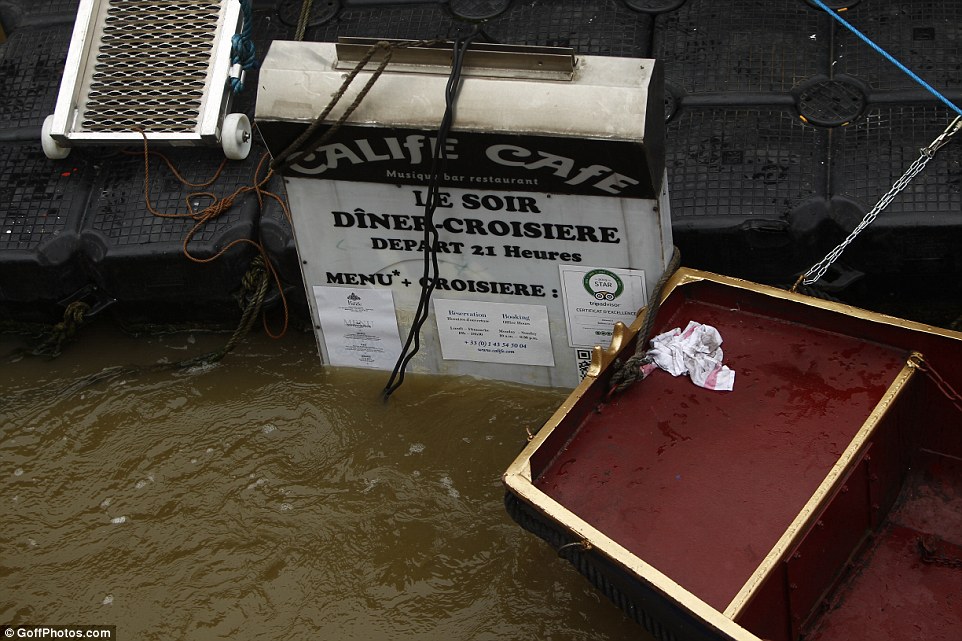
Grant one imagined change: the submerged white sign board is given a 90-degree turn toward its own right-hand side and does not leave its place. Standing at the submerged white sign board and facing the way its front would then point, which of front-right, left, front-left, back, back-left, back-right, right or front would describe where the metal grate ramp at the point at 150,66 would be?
front-right

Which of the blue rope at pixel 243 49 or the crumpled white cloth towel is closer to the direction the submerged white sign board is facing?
the crumpled white cloth towel

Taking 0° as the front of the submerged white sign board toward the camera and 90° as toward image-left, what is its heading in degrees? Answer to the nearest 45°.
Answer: approximately 0°

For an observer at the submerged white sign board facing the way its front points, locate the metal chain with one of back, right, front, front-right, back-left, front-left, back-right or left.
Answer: left

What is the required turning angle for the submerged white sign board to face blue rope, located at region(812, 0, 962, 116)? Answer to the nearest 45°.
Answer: approximately 90° to its left

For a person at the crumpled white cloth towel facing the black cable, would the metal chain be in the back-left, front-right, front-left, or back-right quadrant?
back-right

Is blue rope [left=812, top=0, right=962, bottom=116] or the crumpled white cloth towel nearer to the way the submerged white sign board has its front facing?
the crumpled white cloth towel

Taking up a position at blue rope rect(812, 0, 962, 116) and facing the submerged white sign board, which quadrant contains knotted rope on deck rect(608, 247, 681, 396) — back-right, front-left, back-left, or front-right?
front-left

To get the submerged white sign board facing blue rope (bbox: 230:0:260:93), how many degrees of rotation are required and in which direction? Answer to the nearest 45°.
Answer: approximately 135° to its right
